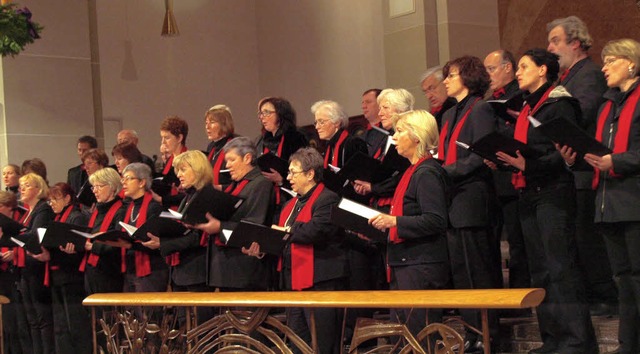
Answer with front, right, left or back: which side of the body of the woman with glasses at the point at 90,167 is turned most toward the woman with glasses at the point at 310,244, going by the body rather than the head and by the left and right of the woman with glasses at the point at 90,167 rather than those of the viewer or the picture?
left

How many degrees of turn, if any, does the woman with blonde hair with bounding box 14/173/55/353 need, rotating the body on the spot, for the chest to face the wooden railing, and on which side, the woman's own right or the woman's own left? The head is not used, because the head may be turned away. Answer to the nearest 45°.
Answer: approximately 45° to the woman's own left

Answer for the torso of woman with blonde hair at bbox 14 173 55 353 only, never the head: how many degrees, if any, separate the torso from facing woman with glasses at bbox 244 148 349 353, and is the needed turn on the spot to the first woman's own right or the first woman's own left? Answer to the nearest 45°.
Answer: approximately 90° to the first woman's own left

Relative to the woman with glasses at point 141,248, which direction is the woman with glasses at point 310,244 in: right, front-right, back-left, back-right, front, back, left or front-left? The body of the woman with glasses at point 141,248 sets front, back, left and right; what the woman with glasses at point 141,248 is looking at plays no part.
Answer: left

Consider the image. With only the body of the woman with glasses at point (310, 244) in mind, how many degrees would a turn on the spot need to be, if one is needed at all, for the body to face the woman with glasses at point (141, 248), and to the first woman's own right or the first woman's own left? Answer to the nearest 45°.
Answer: approximately 90° to the first woman's own right

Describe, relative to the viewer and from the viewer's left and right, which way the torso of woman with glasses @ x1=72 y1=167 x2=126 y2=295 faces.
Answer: facing the viewer and to the left of the viewer

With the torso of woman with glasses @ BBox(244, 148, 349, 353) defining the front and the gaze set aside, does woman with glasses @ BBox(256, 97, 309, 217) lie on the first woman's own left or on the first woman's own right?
on the first woman's own right

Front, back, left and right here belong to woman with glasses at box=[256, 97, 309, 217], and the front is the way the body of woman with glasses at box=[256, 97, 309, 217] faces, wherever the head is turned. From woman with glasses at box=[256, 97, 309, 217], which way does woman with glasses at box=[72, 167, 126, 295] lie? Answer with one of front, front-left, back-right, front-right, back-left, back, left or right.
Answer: front-right
